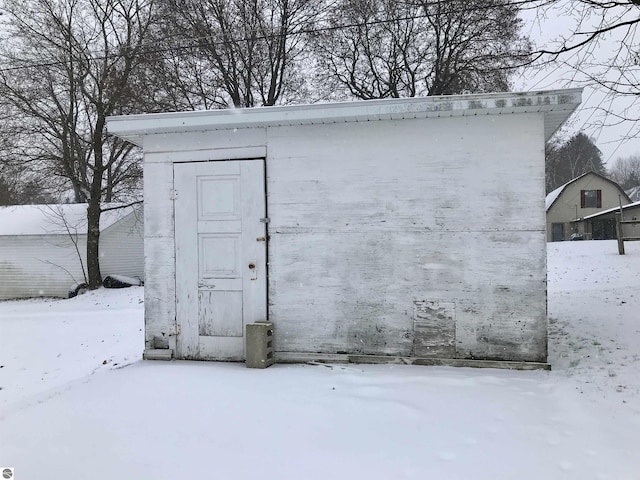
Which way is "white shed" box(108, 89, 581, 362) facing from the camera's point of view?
toward the camera

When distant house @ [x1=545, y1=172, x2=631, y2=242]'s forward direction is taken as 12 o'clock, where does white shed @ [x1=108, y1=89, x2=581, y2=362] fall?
The white shed is roughly at 12 o'clock from the distant house.

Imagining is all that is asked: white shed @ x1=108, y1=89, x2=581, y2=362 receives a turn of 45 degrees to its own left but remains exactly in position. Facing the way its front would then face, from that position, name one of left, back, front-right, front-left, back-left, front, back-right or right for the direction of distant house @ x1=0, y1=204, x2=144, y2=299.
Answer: back

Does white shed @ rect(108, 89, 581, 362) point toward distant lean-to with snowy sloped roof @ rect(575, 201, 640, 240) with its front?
no

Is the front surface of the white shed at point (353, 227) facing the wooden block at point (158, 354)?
no

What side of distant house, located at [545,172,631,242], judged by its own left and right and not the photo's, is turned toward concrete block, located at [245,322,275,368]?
front

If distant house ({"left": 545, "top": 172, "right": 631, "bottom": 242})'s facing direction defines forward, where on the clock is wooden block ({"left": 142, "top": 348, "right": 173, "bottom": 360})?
The wooden block is roughly at 12 o'clock from the distant house.

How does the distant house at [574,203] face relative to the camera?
toward the camera

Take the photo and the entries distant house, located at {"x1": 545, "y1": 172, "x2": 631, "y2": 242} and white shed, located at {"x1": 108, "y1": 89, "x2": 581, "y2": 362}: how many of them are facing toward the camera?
2

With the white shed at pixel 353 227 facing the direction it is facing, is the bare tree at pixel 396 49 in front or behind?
behind

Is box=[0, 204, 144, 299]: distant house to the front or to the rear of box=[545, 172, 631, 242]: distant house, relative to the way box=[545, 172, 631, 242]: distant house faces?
to the front
